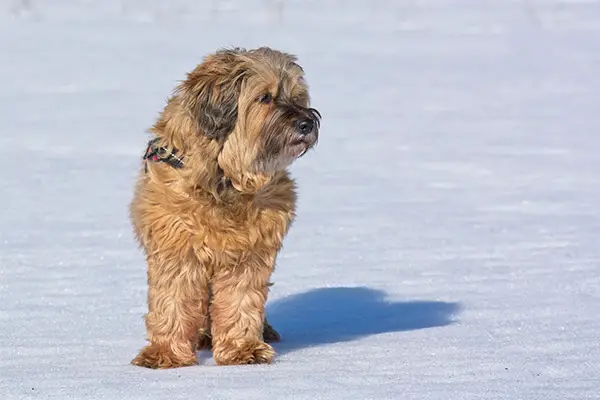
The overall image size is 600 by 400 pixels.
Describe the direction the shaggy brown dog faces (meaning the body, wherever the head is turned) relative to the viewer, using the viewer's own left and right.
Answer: facing the viewer
